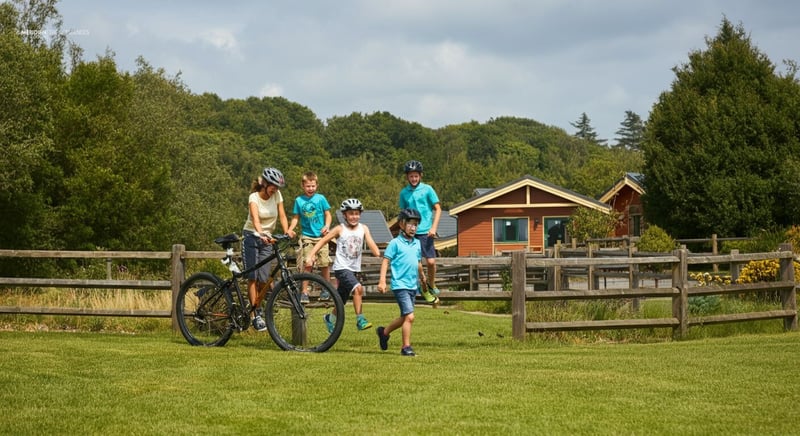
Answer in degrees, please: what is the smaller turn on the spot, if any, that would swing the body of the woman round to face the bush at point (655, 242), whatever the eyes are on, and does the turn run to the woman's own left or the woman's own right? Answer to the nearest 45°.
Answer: approximately 90° to the woman's own left

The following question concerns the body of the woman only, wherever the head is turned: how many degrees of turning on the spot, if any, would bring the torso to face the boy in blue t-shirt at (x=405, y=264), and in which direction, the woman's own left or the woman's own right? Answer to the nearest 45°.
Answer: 0° — they already face them

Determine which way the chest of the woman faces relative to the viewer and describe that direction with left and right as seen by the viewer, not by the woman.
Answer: facing the viewer and to the right of the viewer

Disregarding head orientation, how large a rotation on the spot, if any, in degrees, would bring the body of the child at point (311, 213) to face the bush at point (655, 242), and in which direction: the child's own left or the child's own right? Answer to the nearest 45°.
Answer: approximately 135° to the child's own left

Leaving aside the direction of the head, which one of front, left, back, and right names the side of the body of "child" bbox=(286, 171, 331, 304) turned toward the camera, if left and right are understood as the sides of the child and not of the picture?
front

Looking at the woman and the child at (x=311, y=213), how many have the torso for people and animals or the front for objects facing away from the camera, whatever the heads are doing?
0

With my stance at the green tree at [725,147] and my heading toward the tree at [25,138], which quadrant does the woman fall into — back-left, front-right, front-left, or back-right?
front-left

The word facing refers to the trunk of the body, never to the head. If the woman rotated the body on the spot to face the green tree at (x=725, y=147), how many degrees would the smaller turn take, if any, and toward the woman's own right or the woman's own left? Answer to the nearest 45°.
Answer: approximately 90° to the woman's own left

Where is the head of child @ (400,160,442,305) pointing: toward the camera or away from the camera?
toward the camera

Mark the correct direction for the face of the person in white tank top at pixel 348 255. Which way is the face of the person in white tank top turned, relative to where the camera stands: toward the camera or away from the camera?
toward the camera
